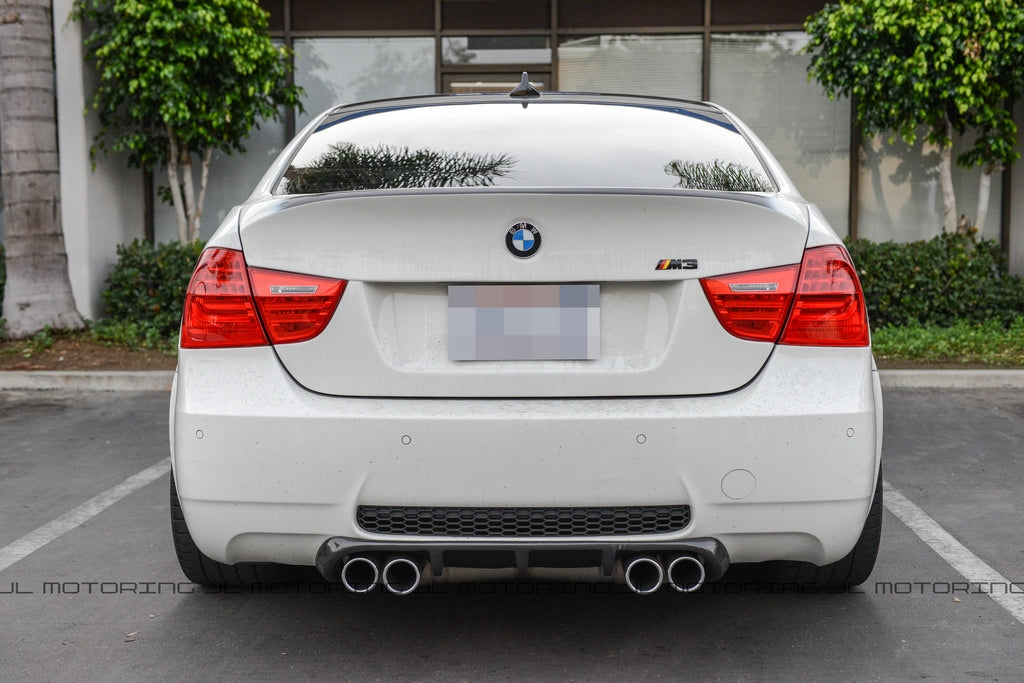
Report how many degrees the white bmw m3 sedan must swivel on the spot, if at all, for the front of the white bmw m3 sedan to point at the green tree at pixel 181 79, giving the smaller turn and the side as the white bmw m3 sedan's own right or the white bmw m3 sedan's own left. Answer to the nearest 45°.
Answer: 0° — it already faces it

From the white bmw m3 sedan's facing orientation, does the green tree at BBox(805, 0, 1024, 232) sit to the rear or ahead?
ahead

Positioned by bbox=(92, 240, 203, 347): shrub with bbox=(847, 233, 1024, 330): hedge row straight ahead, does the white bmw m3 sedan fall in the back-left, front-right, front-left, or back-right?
front-right

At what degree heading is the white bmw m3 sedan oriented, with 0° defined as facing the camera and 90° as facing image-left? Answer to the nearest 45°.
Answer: approximately 180°

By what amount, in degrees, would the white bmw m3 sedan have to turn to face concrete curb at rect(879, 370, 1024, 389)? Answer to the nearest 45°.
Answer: approximately 45° to its right

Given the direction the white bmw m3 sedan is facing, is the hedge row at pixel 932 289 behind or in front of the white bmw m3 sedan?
in front

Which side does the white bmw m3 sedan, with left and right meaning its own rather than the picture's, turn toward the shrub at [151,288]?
front

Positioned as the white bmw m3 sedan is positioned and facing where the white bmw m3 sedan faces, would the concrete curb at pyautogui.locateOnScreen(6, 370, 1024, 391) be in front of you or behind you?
in front
